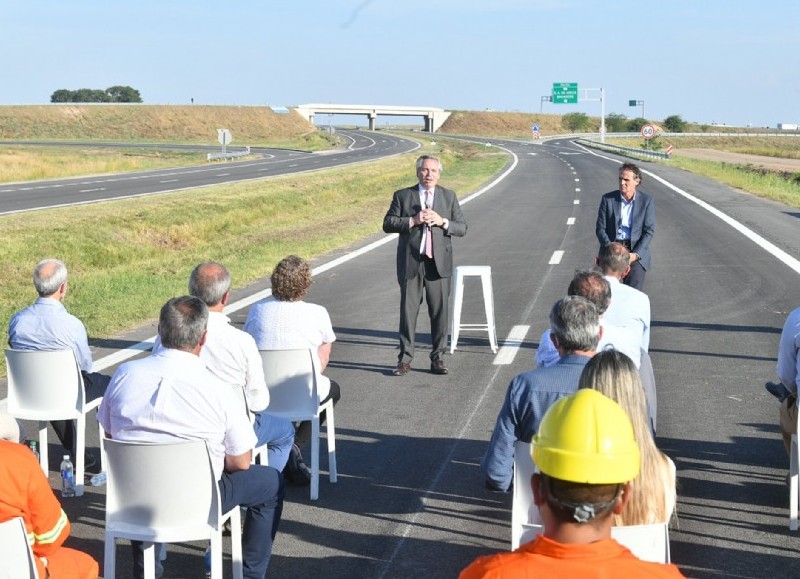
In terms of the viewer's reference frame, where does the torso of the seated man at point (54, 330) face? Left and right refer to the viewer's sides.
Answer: facing away from the viewer and to the right of the viewer

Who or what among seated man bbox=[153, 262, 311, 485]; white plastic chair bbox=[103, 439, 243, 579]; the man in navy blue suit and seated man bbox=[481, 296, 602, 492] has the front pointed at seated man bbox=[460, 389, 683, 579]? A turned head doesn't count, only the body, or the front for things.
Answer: the man in navy blue suit

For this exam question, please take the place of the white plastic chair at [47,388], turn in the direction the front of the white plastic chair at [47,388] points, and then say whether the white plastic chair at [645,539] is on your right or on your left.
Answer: on your right

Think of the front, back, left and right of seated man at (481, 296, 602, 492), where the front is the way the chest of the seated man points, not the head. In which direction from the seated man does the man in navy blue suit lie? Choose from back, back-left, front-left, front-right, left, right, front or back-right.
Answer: front

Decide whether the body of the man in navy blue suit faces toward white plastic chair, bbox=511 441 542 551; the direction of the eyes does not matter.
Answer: yes

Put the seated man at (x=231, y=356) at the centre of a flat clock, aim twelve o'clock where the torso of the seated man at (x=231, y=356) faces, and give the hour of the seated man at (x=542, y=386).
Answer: the seated man at (x=542, y=386) is roughly at 3 o'clock from the seated man at (x=231, y=356).

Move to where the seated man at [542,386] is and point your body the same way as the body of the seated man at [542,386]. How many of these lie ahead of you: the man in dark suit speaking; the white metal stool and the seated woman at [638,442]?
2

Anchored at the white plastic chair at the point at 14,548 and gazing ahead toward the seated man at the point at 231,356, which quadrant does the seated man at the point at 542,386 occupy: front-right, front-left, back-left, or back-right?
front-right

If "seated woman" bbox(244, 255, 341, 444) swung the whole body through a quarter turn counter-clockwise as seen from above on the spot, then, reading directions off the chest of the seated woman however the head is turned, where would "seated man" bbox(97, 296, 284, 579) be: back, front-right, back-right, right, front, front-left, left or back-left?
left

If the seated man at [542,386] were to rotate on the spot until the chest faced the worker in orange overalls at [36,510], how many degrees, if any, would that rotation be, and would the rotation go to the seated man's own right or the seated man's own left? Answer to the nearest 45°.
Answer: approximately 135° to the seated man's own left

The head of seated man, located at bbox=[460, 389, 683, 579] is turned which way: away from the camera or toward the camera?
away from the camera

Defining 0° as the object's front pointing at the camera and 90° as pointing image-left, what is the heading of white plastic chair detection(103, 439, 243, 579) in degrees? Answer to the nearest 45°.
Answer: approximately 225°

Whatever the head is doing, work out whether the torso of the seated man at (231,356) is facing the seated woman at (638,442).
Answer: no

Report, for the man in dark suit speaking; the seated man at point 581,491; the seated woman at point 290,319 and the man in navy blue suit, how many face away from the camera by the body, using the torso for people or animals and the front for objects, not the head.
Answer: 2

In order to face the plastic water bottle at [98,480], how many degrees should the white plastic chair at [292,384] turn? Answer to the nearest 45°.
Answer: approximately 135° to its left

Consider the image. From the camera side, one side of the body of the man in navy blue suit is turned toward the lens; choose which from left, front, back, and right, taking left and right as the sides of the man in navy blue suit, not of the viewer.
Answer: front

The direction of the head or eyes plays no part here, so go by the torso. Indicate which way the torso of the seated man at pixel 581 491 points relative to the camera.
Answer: away from the camera

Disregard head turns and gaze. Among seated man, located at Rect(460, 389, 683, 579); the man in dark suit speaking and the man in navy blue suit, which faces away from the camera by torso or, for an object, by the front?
the seated man

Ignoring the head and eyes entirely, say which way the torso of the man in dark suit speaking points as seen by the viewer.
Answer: toward the camera
